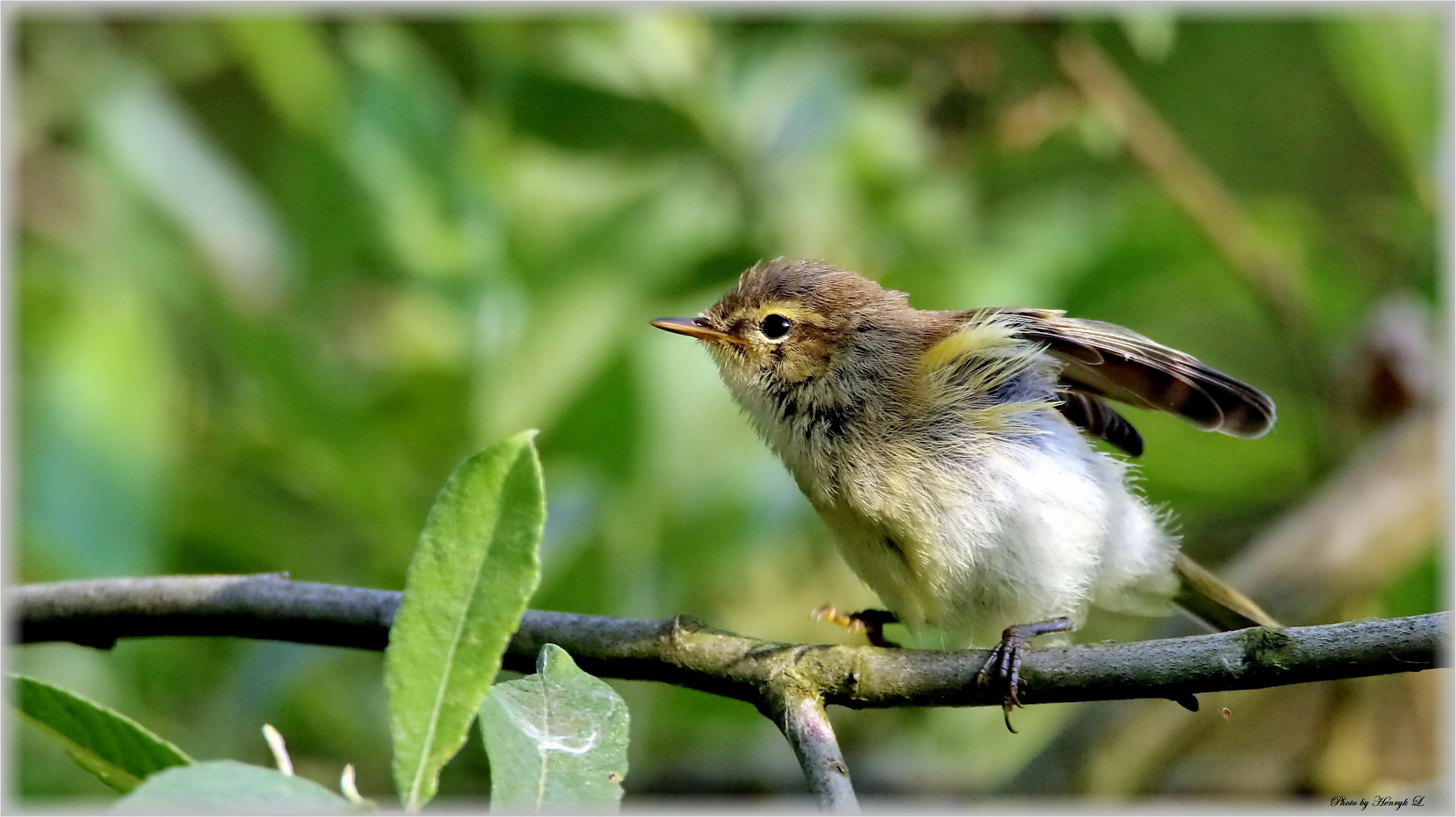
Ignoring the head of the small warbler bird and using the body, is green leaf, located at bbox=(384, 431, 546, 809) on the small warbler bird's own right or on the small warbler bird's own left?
on the small warbler bird's own left

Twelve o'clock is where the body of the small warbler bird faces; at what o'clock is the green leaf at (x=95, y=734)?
The green leaf is roughly at 12 o'clock from the small warbler bird.

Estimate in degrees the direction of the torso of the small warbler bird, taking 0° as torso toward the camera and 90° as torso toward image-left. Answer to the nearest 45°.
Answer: approximately 90°
